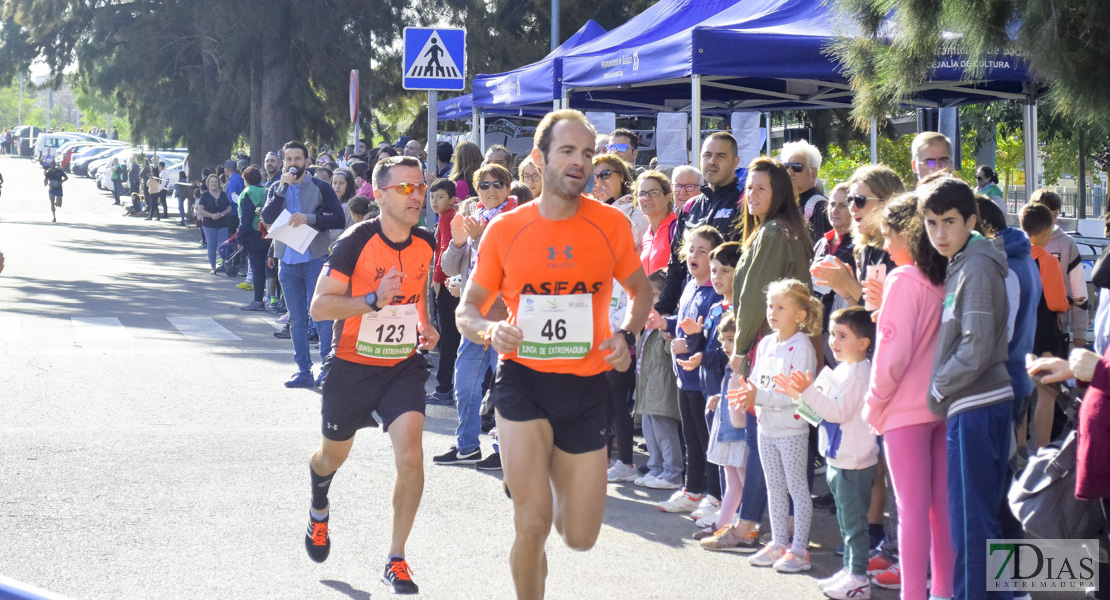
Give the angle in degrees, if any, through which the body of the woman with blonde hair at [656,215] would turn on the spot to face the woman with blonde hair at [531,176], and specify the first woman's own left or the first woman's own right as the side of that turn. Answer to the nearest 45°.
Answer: approximately 90° to the first woman's own right

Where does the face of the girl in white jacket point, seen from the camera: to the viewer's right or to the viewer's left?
to the viewer's left

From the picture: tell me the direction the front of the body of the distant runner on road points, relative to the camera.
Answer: toward the camera

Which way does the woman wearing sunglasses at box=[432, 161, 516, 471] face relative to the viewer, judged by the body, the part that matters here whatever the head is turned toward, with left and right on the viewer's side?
facing the viewer and to the left of the viewer

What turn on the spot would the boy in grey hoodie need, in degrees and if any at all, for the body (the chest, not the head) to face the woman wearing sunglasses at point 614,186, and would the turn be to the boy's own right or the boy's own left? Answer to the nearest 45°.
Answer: approximately 45° to the boy's own right

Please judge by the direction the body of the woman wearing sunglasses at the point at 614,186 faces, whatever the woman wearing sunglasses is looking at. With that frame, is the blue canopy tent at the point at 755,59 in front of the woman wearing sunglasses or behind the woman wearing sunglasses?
behind

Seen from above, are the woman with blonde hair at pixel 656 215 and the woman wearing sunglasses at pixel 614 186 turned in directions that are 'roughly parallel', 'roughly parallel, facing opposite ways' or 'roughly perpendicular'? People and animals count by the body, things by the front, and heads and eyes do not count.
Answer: roughly parallel

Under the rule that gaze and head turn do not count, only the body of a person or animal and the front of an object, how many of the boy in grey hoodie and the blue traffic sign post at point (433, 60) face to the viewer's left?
1

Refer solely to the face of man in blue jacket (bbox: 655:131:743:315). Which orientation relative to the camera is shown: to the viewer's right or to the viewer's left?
to the viewer's left

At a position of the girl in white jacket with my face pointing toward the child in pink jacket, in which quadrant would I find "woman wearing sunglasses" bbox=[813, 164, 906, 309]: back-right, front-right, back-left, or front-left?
front-left

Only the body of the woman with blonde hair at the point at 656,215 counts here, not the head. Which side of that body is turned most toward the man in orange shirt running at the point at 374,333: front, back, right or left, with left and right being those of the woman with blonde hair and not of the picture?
front

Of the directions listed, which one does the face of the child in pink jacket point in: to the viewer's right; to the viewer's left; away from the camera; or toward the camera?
to the viewer's left

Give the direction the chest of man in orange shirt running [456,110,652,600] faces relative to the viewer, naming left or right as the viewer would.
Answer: facing the viewer
